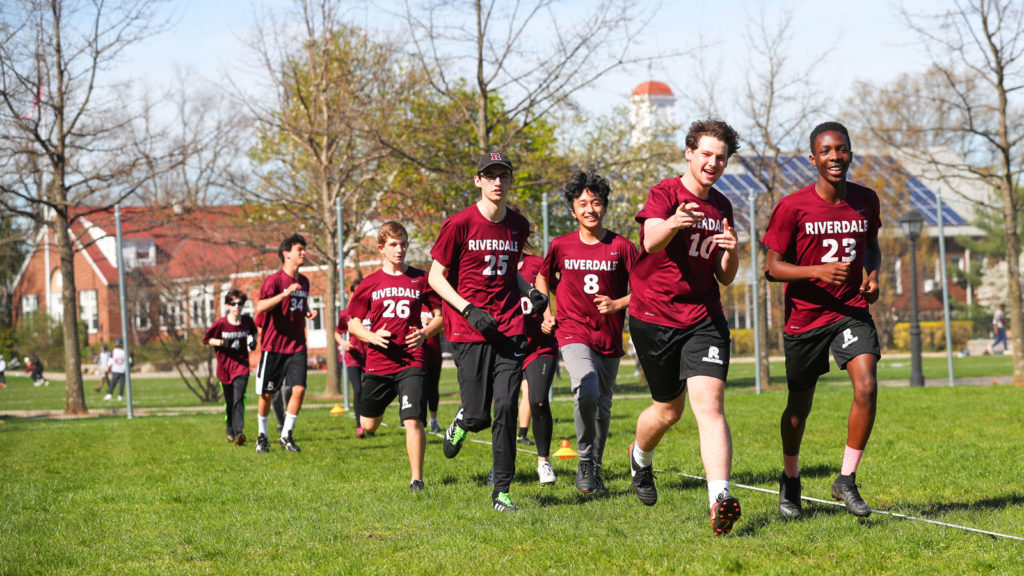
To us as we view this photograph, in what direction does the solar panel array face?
facing the viewer and to the right of the viewer

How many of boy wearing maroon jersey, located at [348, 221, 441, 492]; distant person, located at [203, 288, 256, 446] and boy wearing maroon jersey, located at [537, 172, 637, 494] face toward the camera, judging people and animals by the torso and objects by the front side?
3

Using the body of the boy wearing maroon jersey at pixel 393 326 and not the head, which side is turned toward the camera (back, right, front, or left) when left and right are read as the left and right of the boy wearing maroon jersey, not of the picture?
front

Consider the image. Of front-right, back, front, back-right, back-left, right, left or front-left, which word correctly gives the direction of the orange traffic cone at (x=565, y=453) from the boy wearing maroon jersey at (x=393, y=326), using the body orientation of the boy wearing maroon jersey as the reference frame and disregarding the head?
back-left

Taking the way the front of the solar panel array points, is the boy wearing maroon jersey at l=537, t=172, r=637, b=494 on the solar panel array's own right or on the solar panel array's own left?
on the solar panel array's own right

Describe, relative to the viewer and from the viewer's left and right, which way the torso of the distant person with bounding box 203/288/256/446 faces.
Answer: facing the viewer

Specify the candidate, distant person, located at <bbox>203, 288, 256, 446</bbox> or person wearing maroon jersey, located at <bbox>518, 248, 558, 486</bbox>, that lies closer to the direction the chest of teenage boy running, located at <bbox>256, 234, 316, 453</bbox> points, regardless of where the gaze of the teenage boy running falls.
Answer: the person wearing maroon jersey

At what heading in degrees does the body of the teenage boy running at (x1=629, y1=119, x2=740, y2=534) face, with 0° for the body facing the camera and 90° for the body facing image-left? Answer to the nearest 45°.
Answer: approximately 315°

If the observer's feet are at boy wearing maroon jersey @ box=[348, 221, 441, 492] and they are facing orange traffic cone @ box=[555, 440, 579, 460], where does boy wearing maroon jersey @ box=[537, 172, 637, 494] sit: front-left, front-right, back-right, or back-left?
front-right

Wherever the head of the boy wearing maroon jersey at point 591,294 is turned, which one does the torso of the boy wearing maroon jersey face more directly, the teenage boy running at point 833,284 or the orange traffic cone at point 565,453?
the teenage boy running

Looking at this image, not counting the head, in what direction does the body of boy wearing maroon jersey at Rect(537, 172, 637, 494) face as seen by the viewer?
toward the camera

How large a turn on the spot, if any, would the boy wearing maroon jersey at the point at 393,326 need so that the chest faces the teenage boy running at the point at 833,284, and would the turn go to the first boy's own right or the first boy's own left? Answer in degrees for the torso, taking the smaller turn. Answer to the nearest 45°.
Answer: approximately 45° to the first boy's own left

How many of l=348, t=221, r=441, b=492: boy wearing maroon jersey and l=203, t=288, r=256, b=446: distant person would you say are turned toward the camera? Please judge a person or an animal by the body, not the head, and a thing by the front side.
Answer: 2

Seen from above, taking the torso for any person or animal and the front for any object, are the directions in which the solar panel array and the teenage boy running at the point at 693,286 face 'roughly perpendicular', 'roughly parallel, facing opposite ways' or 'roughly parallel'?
roughly parallel

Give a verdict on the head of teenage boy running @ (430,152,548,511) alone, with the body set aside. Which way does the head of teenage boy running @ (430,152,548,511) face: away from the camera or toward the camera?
toward the camera
